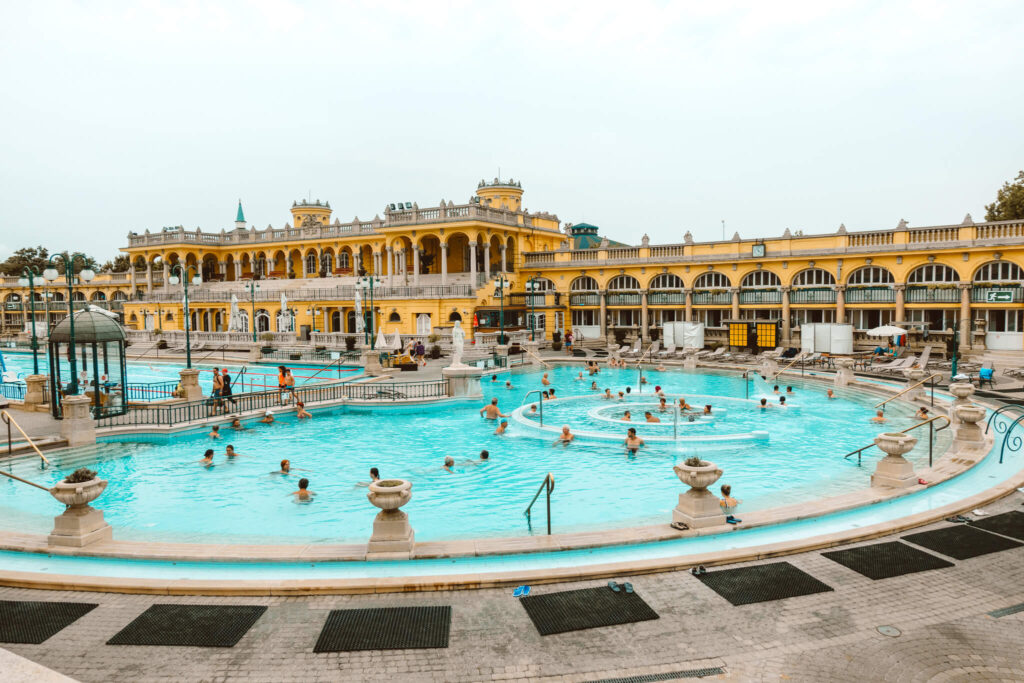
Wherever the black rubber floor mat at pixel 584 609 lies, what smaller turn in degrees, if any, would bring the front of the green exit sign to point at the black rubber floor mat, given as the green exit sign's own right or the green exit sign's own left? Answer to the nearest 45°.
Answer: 0° — it already faces it

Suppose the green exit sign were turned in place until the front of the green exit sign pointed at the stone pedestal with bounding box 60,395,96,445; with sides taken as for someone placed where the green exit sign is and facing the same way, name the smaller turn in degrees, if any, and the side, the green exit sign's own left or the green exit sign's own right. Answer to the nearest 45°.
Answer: approximately 45° to the green exit sign's own right

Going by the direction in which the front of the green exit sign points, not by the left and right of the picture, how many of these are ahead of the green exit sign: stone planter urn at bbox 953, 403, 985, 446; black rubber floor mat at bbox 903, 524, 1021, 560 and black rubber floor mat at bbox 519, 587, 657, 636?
3

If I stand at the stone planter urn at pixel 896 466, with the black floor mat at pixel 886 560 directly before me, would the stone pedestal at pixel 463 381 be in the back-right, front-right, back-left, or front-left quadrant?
back-right

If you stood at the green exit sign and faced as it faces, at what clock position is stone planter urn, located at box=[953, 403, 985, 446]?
The stone planter urn is roughly at 12 o'clock from the green exit sign.

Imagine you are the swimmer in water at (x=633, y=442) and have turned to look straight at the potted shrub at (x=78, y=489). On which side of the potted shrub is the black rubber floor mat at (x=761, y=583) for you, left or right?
left

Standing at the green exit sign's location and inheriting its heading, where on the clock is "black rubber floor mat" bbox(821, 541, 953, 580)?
The black rubber floor mat is roughly at 12 o'clock from the green exit sign.

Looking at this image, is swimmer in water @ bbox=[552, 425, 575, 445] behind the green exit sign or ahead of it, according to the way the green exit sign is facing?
ahead

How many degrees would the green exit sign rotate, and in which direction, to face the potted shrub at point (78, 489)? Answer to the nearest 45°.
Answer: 0° — it already faces it

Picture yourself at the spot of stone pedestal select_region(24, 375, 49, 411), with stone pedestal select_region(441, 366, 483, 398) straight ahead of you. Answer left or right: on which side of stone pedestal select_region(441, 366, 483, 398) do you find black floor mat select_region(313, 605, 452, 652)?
right

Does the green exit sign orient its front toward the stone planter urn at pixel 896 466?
yes

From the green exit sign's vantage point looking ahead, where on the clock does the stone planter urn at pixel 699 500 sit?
The stone planter urn is roughly at 12 o'clock from the green exit sign.

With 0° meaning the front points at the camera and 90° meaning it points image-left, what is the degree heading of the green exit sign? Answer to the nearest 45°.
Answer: approximately 0°

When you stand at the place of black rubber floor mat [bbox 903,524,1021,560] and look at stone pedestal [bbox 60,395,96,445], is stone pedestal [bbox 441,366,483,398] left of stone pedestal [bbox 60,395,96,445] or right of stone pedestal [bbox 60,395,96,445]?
right

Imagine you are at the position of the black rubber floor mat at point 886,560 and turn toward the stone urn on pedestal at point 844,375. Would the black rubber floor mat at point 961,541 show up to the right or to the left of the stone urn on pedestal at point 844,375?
right

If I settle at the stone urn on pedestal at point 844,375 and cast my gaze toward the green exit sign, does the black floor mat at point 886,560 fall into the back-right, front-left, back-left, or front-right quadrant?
back-right

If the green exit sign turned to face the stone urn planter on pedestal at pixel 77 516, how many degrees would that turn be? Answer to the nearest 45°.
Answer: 0° — it already faces it

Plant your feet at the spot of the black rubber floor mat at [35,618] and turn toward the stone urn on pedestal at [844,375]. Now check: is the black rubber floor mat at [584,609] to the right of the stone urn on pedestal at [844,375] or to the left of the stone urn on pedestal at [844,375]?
right
